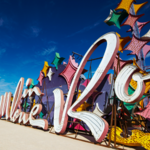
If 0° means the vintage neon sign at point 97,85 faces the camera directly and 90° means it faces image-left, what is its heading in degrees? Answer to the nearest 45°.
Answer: approximately 45°
